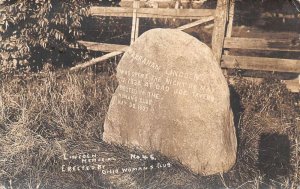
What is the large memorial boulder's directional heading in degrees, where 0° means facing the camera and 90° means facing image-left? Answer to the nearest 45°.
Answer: approximately 45°
